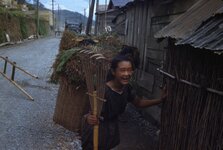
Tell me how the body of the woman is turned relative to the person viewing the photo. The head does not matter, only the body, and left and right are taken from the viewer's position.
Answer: facing the viewer and to the right of the viewer

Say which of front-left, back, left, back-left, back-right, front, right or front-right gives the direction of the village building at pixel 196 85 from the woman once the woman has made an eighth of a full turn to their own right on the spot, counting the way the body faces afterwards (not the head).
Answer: left
